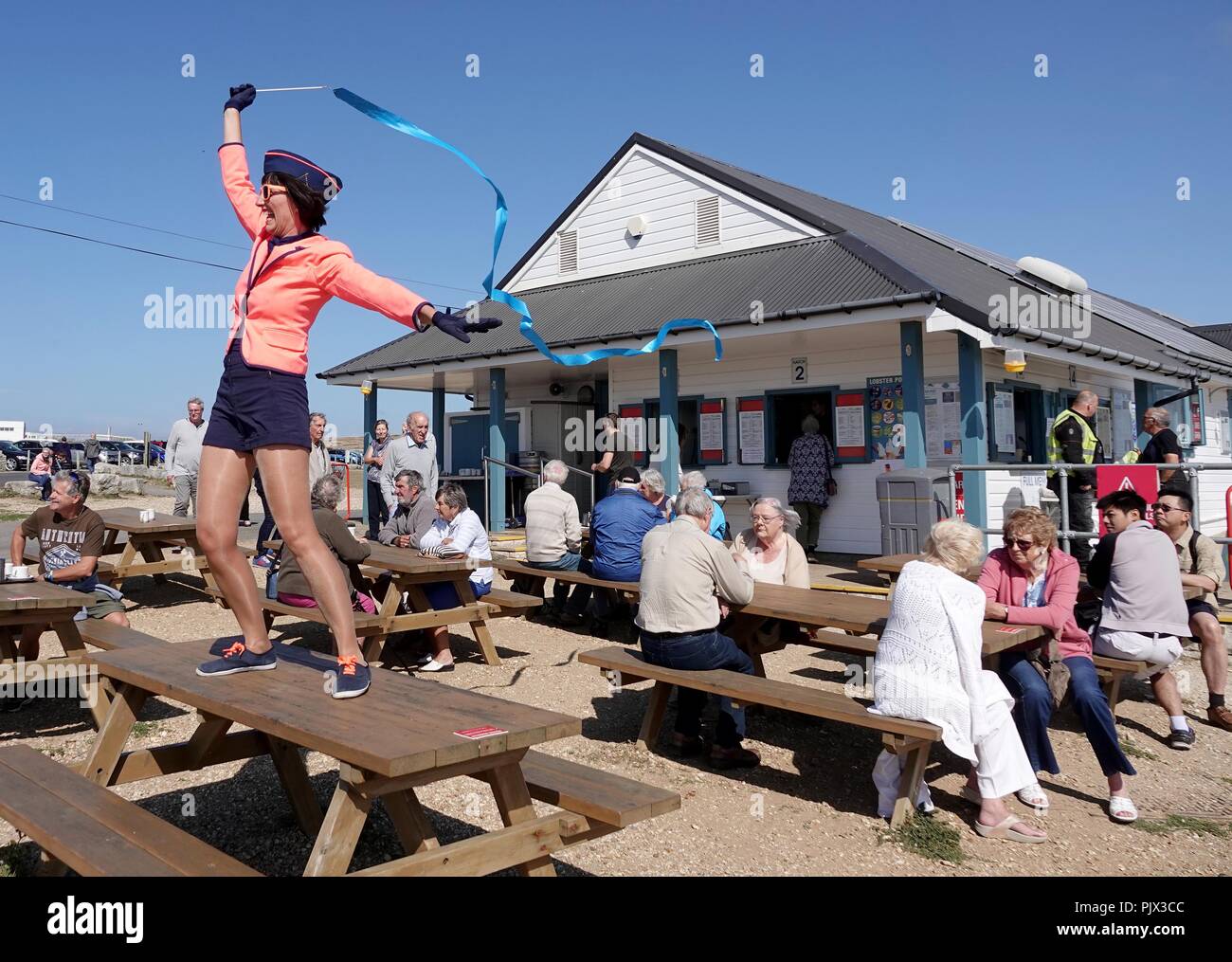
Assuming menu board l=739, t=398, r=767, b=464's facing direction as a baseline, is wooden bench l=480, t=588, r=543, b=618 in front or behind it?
in front

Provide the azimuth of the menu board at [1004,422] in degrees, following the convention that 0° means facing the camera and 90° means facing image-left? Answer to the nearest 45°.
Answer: approximately 315°

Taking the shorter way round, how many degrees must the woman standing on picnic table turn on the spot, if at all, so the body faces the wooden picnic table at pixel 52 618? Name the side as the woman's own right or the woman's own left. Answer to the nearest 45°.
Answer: approximately 90° to the woman's own right

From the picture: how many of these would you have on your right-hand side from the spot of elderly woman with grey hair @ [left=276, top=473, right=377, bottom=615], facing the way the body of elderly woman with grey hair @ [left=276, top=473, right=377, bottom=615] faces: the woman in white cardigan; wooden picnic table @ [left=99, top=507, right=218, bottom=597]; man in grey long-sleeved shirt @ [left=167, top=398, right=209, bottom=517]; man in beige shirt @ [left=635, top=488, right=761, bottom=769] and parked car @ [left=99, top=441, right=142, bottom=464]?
2

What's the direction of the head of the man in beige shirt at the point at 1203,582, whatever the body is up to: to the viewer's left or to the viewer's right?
to the viewer's left

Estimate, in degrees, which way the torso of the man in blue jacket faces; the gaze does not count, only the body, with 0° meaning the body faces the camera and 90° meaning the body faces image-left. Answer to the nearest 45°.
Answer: approximately 180°

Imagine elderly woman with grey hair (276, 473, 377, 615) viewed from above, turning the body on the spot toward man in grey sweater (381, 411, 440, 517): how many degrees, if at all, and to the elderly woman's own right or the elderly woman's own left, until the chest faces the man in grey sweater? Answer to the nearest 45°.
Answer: approximately 45° to the elderly woman's own left
